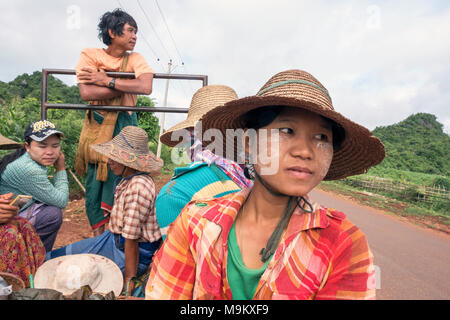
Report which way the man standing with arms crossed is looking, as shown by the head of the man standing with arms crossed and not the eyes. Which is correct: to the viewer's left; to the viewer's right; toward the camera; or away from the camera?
to the viewer's right

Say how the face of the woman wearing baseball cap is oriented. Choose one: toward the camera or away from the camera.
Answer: toward the camera

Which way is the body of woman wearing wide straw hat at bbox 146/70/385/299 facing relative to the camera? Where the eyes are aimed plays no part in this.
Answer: toward the camera

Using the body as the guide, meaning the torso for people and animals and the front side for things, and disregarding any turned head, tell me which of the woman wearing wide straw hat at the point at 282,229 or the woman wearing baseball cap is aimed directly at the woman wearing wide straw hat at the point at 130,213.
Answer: the woman wearing baseball cap

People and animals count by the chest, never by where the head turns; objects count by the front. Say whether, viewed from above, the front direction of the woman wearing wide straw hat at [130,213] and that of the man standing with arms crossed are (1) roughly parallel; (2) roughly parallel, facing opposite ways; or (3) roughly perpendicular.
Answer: roughly perpendicular

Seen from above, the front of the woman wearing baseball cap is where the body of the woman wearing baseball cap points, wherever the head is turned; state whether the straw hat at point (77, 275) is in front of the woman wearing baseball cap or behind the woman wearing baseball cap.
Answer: in front

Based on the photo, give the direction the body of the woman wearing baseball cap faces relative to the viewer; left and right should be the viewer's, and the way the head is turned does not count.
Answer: facing the viewer and to the right of the viewer

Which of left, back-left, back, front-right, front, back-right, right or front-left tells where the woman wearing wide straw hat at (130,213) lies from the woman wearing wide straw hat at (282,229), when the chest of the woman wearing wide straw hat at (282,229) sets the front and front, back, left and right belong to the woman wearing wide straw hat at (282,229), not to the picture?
back-right

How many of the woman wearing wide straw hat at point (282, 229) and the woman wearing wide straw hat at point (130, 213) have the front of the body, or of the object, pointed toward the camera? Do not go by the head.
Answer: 1

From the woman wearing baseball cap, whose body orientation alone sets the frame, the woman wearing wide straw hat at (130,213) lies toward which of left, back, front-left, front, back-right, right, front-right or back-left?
front

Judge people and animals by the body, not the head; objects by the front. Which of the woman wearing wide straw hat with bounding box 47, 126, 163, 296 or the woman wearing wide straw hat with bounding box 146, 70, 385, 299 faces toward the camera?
the woman wearing wide straw hat with bounding box 146, 70, 385, 299

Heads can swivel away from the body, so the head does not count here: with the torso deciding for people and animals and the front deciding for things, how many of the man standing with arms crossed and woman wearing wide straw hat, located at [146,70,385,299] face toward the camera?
2

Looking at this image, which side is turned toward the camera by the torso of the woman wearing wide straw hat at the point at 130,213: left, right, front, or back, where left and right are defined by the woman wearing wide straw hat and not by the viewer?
left
